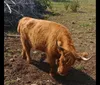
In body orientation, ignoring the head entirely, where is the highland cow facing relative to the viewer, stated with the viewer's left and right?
facing the viewer and to the right of the viewer
